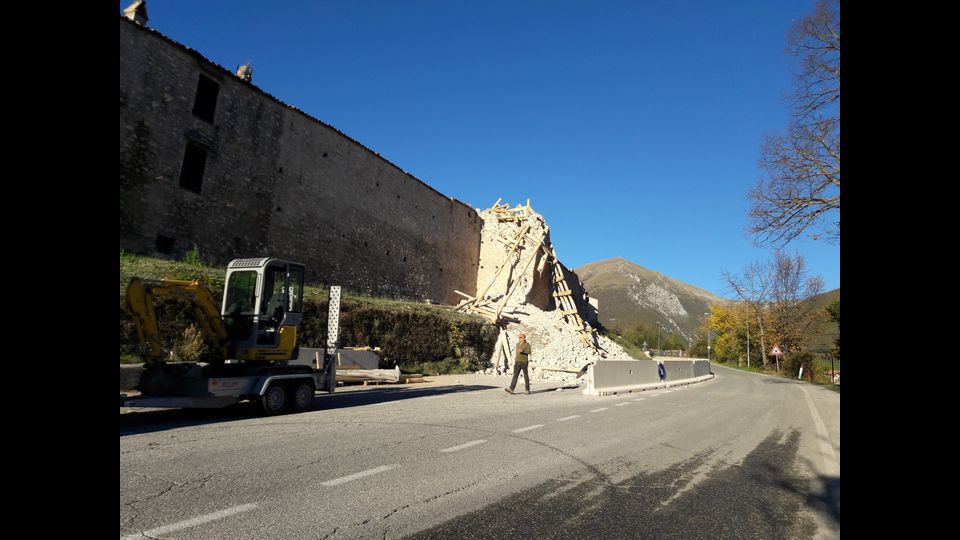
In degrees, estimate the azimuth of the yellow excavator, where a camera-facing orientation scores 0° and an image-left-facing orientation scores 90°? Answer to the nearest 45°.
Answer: approximately 45°

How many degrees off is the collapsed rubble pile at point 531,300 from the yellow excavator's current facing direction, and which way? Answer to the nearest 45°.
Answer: approximately 180°

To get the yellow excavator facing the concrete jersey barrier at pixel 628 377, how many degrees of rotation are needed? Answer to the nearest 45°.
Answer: approximately 135° to its left

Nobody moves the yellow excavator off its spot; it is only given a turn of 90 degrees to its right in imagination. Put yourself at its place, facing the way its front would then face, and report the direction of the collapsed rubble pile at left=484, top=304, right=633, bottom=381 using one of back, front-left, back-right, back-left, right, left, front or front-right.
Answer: right
